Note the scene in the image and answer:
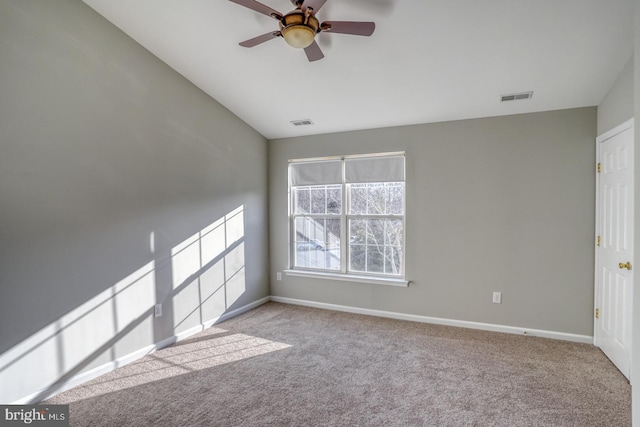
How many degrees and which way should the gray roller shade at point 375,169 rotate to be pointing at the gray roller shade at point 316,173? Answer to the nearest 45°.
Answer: approximately 90° to its right

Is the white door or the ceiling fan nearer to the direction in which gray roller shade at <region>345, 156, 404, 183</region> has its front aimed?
the ceiling fan

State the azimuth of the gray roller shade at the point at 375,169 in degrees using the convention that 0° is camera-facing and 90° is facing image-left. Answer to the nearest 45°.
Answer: approximately 0°

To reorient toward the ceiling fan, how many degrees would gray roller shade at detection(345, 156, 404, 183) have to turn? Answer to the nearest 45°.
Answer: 0° — it already faces it

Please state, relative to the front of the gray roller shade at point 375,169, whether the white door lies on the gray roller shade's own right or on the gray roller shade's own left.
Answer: on the gray roller shade's own left

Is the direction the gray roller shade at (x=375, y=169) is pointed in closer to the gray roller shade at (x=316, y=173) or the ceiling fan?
the ceiling fan
